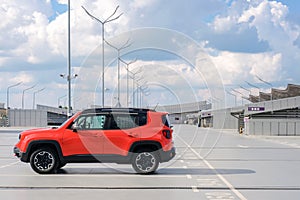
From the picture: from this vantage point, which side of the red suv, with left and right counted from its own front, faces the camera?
left
